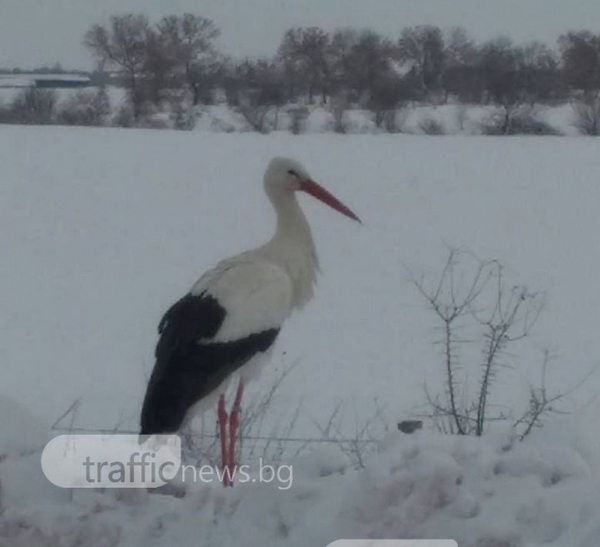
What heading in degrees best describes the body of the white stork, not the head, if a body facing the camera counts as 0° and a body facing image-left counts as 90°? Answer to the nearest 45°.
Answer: approximately 270°

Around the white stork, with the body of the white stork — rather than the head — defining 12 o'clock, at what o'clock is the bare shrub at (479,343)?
The bare shrub is roughly at 12 o'clock from the white stork.

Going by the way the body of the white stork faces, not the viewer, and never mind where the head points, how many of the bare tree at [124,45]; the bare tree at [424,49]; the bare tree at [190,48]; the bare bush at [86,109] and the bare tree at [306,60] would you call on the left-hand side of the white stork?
5

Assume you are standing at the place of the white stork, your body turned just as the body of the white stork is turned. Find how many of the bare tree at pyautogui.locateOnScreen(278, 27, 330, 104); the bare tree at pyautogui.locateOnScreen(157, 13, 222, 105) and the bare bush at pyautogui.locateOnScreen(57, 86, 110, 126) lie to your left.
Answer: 3

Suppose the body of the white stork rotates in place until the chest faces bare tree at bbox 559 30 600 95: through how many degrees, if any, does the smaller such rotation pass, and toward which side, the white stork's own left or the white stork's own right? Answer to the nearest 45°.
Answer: approximately 90° to the white stork's own left

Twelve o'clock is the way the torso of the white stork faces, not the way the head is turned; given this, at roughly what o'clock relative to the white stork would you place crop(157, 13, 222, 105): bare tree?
The bare tree is roughly at 9 o'clock from the white stork.

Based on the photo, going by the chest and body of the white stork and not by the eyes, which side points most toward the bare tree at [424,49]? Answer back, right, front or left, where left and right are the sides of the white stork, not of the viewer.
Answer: left

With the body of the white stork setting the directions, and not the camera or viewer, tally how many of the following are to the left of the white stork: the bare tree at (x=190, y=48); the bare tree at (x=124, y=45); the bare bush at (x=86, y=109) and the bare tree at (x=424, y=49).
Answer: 4
